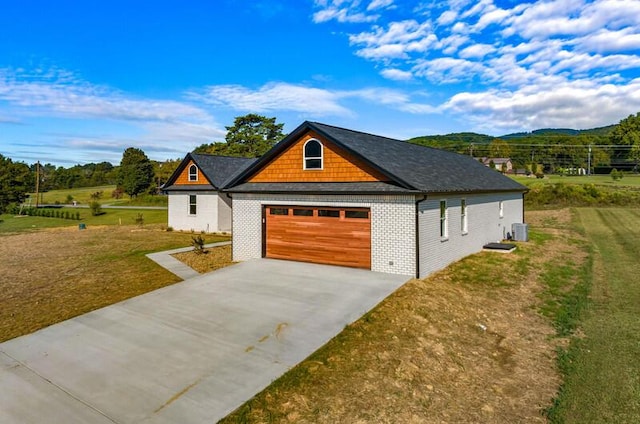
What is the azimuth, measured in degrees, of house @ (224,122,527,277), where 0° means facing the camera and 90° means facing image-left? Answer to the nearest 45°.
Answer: approximately 45°

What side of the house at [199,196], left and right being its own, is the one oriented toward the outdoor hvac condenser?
left

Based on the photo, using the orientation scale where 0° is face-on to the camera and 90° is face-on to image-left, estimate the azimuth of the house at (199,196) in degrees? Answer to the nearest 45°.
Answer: approximately 45°
